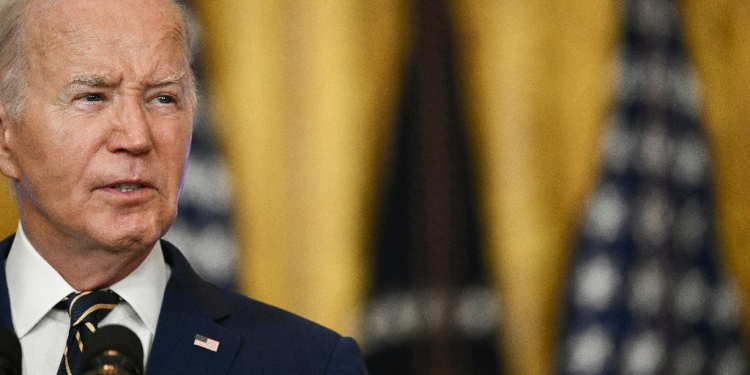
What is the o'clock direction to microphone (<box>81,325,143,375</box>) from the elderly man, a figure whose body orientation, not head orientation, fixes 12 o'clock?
The microphone is roughly at 12 o'clock from the elderly man.

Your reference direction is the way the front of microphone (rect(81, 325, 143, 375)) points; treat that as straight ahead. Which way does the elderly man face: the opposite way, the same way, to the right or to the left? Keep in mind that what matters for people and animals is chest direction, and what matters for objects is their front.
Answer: the opposite way

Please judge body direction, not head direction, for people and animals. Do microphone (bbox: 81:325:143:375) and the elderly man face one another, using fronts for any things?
yes

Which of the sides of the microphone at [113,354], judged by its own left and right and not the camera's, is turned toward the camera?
back

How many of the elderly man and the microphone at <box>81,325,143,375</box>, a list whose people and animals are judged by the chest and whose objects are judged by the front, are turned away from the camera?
1

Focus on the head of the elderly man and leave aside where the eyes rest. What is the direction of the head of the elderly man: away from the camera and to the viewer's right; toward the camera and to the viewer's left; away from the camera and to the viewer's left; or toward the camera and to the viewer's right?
toward the camera and to the viewer's right

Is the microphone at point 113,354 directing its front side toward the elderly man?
yes
